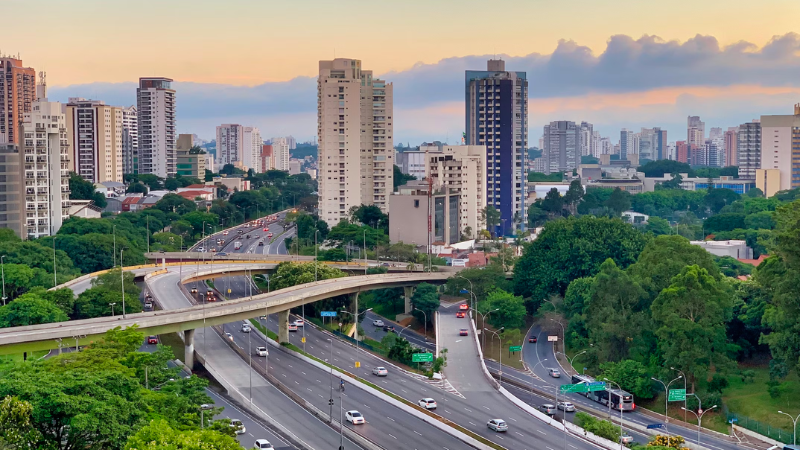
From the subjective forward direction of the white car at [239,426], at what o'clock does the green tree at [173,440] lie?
The green tree is roughly at 2 o'clock from the white car.

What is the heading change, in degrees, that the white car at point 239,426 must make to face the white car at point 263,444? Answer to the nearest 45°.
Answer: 0° — it already faces it

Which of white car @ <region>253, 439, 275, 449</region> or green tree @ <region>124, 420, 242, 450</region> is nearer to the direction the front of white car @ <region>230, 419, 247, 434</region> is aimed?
the white car

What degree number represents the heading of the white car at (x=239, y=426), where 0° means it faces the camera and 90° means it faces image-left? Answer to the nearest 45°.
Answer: approximately 315°
